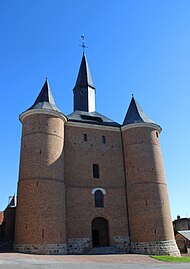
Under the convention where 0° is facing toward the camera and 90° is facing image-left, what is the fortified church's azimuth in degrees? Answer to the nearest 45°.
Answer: approximately 0°
